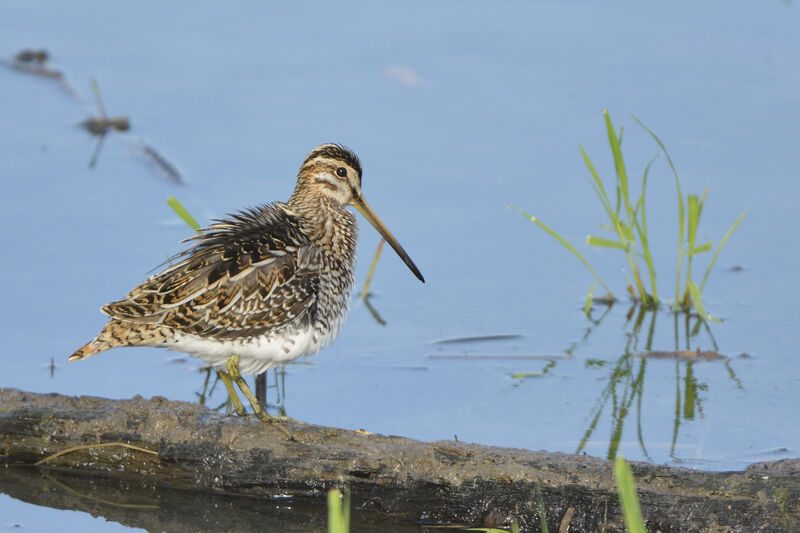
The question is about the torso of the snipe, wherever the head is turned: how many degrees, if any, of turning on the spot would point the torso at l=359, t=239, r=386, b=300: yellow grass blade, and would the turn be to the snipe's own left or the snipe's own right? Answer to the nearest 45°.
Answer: approximately 45° to the snipe's own left

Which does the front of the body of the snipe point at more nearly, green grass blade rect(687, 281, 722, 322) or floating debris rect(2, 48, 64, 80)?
the green grass blade

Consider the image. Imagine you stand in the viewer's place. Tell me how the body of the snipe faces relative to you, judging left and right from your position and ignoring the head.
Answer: facing to the right of the viewer

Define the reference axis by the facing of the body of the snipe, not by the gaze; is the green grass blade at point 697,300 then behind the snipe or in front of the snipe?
in front

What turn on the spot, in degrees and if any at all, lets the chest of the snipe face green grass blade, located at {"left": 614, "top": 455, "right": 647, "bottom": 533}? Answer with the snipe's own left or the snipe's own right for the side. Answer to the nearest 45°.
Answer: approximately 90° to the snipe's own right

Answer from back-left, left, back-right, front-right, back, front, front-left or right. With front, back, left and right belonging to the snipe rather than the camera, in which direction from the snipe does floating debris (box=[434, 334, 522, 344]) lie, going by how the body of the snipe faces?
front-left

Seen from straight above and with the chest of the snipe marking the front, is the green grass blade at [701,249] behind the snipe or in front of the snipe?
in front

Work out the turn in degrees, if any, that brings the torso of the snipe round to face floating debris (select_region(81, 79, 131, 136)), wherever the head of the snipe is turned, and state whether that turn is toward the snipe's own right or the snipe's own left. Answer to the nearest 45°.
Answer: approximately 90° to the snipe's own left

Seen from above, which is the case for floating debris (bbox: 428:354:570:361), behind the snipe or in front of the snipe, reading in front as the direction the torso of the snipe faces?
in front

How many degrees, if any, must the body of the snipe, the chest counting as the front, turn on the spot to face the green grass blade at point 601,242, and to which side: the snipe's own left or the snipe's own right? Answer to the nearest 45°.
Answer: approximately 45° to the snipe's own left
